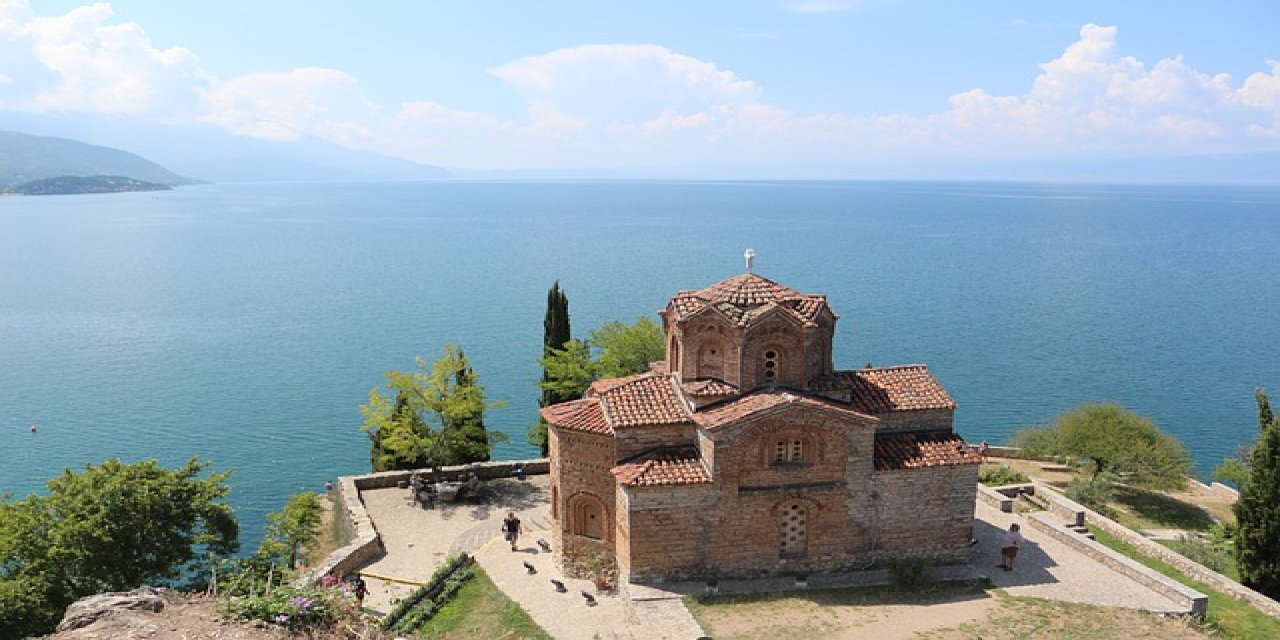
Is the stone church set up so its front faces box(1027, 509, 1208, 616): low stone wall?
yes

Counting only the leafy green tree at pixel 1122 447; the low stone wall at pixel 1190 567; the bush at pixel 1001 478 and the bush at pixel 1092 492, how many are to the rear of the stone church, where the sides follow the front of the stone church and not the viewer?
0

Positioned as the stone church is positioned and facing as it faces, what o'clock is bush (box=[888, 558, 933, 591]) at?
The bush is roughly at 12 o'clock from the stone church.

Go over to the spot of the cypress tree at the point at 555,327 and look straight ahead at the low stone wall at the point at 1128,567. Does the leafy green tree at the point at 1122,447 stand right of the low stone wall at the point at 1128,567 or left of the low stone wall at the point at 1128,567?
left

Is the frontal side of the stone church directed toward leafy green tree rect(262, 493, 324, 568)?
no

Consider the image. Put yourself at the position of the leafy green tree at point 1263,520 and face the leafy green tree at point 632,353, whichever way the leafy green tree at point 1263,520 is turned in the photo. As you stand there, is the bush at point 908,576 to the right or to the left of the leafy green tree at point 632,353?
left

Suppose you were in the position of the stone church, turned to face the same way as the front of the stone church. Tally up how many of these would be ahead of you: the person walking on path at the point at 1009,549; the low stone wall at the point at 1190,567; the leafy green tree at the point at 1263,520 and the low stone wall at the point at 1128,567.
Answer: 4

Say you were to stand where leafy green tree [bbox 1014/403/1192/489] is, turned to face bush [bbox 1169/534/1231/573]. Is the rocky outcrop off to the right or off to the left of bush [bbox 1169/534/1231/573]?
right
